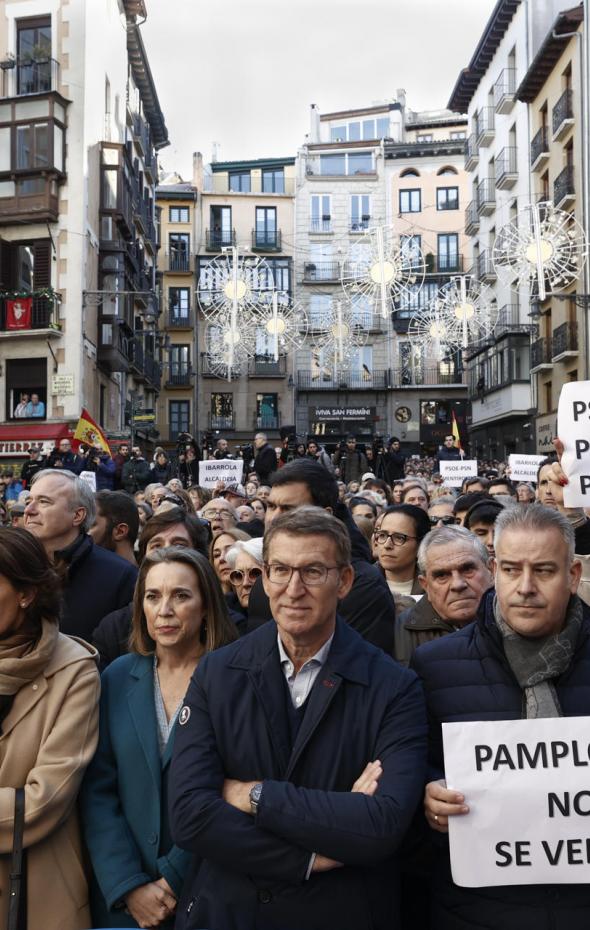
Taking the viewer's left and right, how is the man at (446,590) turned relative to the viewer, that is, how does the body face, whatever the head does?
facing the viewer and to the right of the viewer

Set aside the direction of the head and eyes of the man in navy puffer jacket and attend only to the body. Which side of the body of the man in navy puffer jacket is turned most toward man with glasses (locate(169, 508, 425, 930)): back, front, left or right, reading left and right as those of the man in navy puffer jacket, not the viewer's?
right

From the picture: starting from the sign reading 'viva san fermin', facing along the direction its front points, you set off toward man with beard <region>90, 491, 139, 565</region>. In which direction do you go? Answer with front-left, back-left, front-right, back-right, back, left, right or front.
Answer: front

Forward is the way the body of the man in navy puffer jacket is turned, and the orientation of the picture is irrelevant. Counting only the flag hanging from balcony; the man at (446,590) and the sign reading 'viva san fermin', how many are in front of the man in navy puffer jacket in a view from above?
0

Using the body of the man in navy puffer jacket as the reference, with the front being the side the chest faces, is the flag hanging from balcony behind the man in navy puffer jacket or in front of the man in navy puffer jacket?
behind

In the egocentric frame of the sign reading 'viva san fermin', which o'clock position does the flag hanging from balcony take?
The flag hanging from balcony is roughly at 1 o'clock from the sign reading 'viva san fermin'.

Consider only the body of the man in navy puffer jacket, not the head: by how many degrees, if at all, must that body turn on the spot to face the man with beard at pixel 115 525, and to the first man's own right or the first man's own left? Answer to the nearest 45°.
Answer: approximately 135° to the first man's own right

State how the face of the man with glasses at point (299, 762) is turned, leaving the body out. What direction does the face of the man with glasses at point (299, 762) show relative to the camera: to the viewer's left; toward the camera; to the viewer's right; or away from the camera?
toward the camera

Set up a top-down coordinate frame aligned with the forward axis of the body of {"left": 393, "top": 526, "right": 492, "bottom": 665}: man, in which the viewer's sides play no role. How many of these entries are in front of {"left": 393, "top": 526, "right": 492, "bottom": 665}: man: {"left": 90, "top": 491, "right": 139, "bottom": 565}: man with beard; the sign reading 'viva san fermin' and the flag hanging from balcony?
0

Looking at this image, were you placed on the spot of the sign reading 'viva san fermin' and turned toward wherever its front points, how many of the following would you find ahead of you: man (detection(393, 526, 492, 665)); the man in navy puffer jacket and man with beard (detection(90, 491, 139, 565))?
3

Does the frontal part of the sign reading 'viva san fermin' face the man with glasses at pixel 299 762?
yes

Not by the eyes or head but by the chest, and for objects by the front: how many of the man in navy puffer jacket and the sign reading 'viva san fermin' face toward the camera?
2

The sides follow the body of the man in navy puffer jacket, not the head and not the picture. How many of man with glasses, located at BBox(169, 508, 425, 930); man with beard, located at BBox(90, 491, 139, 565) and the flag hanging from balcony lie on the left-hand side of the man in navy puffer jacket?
0

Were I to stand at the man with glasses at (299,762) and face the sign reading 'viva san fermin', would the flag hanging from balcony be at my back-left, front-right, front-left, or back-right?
front-left

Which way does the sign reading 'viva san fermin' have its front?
toward the camera

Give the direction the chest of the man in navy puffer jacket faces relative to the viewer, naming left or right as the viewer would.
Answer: facing the viewer

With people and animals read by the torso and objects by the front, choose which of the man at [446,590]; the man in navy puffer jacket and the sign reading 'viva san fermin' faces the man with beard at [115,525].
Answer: the sign reading 'viva san fermin'

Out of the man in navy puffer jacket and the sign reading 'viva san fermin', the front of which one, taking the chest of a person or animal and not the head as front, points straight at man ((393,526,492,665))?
the sign reading 'viva san fermin'

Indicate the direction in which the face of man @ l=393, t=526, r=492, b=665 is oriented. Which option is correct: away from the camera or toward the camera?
toward the camera
